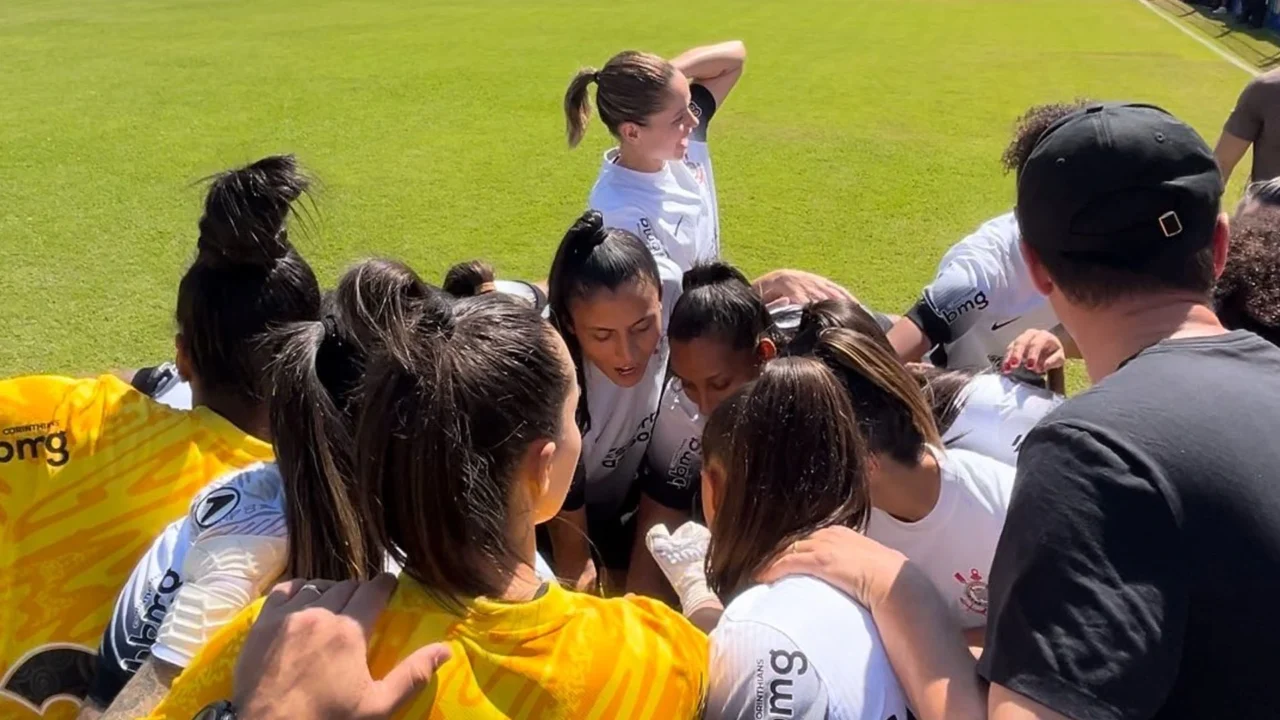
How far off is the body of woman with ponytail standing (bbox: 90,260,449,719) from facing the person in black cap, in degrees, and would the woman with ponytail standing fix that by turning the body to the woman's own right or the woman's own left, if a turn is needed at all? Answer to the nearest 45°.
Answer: approximately 90° to the woman's own right

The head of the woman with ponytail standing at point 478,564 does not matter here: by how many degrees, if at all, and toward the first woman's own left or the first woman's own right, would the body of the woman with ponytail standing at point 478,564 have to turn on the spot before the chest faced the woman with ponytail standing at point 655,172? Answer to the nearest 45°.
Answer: approximately 45° to the first woman's own left

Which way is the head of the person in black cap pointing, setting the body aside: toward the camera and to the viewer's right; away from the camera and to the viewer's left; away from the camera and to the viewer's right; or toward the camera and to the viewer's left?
away from the camera and to the viewer's left

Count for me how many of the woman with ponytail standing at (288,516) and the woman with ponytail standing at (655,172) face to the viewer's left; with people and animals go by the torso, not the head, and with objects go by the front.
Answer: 0

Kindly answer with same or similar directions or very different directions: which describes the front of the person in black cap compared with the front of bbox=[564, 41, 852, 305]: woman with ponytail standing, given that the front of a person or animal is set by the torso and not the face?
very different directions

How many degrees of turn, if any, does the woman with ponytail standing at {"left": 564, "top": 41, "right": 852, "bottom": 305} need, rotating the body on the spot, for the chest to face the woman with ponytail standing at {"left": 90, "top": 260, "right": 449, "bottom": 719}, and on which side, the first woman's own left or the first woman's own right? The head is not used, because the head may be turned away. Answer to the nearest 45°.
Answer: approximately 45° to the first woman's own right

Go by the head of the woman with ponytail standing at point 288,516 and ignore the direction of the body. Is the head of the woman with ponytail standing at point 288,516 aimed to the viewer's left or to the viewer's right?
to the viewer's right

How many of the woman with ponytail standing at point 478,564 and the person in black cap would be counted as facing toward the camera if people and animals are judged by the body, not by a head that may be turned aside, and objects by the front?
0

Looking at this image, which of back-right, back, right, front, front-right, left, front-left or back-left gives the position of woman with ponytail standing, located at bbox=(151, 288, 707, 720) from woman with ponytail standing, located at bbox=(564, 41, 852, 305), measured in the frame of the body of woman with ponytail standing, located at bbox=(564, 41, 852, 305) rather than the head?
front-right

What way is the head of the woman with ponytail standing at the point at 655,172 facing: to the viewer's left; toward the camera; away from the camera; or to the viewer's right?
to the viewer's right

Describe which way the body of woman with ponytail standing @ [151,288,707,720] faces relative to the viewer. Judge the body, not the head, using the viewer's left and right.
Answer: facing away from the viewer and to the right of the viewer

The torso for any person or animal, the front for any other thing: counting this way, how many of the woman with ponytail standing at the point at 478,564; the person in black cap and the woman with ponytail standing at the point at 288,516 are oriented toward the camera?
0

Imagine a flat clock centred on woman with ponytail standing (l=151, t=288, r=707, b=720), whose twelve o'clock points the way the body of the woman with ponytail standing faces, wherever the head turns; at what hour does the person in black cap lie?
The person in black cap is roughly at 2 o'clock from the woman with ponytail standing.
